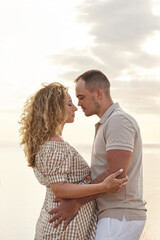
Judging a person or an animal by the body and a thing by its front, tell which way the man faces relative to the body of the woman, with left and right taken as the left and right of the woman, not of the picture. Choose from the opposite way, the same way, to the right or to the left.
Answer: the opposite way

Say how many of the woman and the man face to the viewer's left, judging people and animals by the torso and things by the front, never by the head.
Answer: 1

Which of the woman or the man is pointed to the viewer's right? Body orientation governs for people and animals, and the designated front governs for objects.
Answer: the woman

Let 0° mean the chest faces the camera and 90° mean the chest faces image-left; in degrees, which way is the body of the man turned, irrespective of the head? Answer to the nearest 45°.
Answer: approximately 90°

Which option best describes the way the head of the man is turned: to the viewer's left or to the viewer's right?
to the viewer's left

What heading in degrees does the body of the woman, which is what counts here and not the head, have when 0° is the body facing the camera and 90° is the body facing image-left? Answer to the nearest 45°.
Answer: approximately 270°

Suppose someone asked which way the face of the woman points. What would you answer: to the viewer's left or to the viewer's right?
to the viewer's right
